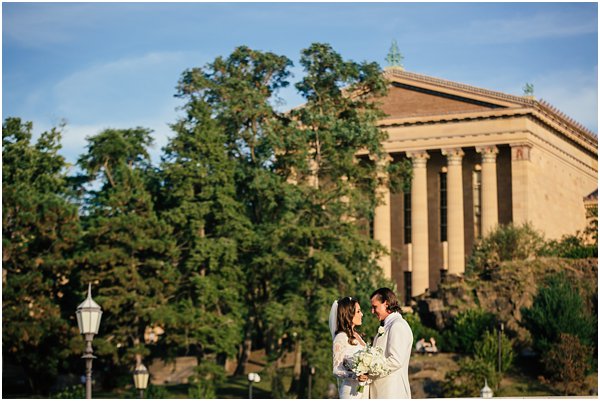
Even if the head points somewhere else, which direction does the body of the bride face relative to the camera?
to the viewer's right

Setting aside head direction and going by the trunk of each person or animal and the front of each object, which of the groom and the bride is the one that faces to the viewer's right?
the bride

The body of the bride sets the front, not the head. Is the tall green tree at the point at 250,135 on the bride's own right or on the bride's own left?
on the bride's own left

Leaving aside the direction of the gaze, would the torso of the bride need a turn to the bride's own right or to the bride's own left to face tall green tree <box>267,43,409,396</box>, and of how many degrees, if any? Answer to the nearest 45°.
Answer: approximately 90° to the bride's own left

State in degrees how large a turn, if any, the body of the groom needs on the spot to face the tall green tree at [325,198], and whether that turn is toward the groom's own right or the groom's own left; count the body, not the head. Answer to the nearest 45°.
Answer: approximately 90° to the groom's own right

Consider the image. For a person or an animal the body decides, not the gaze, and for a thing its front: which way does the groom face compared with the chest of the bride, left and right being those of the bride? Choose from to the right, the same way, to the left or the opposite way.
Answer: the opposite way

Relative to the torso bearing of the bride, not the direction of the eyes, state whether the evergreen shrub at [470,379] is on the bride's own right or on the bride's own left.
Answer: on the bride's own left

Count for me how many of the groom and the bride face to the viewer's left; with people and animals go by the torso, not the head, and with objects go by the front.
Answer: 1

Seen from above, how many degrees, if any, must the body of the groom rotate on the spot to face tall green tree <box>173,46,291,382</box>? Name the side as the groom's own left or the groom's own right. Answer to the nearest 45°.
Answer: approximately 90° to the groom's own right

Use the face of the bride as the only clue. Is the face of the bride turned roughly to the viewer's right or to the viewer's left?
to the viewer's right

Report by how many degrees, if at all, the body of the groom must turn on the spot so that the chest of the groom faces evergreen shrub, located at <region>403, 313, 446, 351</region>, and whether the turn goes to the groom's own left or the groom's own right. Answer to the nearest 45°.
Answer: approximately 90° to the groom's own right

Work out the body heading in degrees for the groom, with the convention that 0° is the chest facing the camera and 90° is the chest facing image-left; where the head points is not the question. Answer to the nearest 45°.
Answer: approximately 90°

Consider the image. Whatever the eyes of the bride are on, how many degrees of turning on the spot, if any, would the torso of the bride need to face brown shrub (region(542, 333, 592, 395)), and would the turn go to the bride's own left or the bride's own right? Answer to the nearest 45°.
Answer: approximately 90° to the bride's own left
